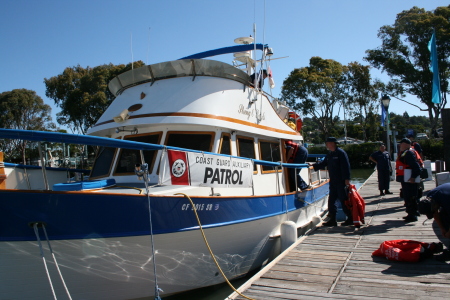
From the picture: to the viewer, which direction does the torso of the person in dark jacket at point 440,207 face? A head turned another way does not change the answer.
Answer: to the viewer's left

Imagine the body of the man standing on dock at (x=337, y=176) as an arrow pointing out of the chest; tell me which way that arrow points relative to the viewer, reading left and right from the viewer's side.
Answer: facing the viewer and to the left of the viewer

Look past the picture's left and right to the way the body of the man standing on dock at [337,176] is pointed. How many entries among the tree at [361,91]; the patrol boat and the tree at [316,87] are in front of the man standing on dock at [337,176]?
1

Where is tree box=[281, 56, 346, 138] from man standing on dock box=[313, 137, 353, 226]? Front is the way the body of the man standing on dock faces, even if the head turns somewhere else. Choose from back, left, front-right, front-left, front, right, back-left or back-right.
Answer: back-right

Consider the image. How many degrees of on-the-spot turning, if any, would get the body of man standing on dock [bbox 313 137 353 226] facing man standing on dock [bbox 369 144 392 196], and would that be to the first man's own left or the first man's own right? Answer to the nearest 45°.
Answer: approximately 135° to the first man's own right

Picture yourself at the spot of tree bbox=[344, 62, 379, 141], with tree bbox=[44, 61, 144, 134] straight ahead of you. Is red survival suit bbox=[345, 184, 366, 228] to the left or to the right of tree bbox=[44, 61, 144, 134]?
left

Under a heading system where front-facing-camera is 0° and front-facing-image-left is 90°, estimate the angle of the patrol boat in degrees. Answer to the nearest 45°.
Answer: approximately 45°

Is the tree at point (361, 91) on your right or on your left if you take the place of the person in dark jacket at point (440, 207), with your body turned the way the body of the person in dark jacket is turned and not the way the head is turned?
on your right

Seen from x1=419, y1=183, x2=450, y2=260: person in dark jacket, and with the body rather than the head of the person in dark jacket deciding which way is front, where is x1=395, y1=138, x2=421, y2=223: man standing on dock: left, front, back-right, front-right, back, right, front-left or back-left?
right

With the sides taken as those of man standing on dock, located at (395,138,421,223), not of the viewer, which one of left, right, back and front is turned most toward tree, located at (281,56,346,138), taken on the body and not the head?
right

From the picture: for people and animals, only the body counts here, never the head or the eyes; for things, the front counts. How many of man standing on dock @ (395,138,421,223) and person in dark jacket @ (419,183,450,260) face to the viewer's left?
2

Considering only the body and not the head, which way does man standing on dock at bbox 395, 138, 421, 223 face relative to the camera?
to the viewer's left
